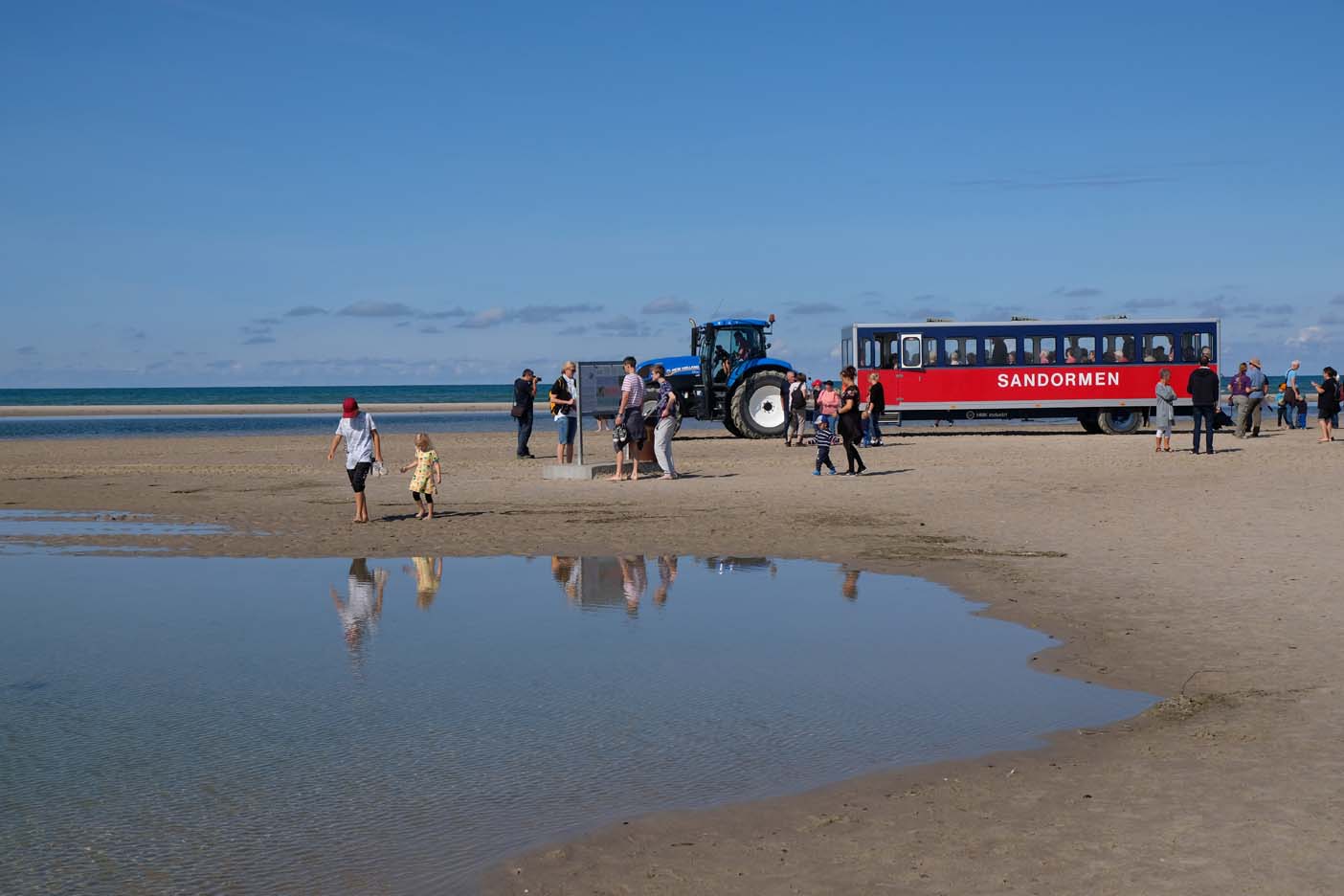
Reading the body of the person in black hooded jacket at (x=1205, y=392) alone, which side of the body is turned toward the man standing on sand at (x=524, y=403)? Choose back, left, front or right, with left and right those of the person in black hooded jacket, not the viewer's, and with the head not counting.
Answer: left

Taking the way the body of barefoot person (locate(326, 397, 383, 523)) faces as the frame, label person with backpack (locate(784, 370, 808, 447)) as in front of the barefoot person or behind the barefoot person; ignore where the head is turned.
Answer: behind

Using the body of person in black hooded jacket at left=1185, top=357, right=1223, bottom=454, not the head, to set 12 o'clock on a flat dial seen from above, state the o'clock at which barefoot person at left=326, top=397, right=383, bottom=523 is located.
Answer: The barefoot person is roughly at 7 o'clock from the person in black hooded jacket.

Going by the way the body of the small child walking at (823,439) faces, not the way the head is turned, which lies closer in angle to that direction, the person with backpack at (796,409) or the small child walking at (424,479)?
the small child walking

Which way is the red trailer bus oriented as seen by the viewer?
to the viewer's left

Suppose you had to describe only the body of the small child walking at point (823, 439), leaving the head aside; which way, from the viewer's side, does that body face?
to the viewer's left

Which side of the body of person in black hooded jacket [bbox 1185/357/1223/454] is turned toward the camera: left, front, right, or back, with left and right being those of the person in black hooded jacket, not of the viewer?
back

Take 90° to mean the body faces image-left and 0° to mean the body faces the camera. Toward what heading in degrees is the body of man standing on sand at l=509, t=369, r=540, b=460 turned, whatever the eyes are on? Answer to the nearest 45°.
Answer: approximately 270°

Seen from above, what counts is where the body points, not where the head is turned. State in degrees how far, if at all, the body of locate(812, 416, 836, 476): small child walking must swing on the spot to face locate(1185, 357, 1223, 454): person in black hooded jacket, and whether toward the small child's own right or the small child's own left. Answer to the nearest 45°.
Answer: approximately 135° to the small child's own right
